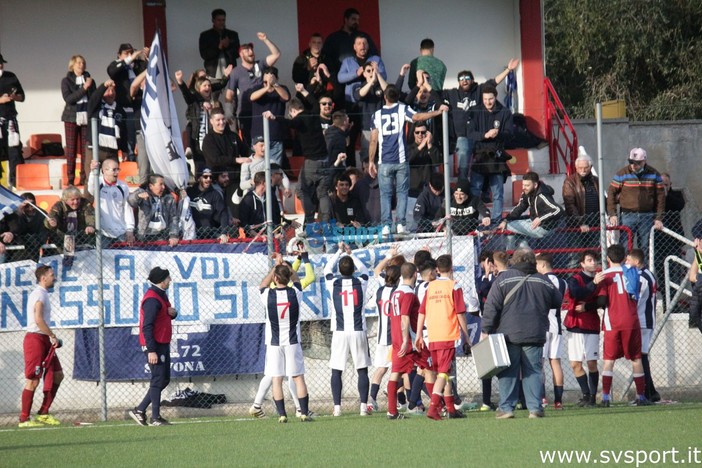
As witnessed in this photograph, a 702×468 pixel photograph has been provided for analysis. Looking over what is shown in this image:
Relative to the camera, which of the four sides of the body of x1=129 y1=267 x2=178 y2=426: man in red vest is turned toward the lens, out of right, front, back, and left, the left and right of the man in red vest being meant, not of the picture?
right

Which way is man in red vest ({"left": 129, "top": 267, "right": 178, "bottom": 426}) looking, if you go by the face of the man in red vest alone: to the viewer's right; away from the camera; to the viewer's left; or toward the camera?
to the viewer's right

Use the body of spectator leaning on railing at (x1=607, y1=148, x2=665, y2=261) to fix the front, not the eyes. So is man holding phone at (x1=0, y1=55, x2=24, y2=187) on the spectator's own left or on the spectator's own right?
on the spectator's own right

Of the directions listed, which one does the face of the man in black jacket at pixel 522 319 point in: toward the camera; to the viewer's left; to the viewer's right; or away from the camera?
away from the camera

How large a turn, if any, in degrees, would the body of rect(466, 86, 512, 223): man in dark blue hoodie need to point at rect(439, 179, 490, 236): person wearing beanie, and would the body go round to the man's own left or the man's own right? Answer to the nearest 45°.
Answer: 0° — they already face them

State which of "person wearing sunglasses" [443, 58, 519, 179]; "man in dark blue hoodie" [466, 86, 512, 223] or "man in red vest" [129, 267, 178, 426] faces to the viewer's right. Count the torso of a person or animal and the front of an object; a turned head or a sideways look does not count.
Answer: the man in red vest

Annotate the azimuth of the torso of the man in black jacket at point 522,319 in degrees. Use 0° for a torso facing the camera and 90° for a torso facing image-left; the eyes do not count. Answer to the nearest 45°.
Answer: approximately 180°

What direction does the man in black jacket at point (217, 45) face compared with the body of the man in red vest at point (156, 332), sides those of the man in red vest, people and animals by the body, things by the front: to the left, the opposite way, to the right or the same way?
to the right

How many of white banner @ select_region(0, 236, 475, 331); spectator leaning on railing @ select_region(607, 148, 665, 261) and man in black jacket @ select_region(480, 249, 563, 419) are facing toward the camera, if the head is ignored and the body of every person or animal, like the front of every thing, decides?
2
